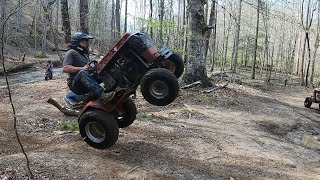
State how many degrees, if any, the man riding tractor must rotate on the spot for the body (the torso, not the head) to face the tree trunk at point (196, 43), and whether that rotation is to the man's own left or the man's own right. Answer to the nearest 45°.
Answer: approximately 45° to the man's own left

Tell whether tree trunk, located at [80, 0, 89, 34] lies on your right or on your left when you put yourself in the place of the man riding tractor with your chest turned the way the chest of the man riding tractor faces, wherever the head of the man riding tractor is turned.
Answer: on your left

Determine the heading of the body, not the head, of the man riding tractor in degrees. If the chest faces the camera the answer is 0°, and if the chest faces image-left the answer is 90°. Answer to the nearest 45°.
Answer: approximately 270°

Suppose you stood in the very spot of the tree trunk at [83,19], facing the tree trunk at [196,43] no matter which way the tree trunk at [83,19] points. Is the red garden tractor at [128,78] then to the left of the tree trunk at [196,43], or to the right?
right
